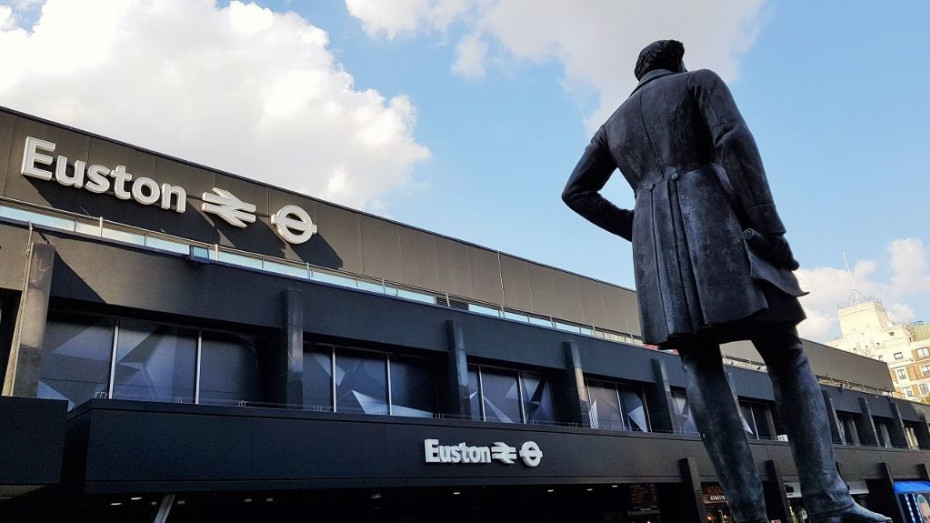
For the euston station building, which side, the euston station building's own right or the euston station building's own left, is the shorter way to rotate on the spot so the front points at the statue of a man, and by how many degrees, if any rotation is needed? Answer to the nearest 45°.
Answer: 0° — it already faces it

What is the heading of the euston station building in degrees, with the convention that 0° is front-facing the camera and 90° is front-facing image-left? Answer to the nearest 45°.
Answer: approximately 315°
